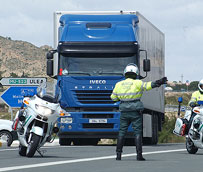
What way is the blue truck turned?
toward the camera

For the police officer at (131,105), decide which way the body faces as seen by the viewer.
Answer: away from the camera

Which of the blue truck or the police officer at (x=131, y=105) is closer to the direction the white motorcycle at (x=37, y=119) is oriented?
the police officer

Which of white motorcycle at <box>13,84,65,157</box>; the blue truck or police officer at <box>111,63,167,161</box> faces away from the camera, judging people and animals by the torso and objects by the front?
the police officer

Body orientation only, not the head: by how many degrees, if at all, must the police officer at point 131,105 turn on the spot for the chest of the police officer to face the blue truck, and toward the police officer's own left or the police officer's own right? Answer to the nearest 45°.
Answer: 0° — they already face it

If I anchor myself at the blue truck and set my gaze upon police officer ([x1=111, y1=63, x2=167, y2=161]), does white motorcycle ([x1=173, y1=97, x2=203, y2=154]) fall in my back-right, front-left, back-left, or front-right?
front-left

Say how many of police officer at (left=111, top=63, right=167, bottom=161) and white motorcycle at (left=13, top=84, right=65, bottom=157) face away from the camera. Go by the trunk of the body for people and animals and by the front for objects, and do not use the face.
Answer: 1

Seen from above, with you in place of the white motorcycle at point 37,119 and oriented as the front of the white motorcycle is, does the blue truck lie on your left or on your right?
on your left

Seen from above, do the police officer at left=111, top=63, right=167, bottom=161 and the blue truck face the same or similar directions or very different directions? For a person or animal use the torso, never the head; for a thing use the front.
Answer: very different directions

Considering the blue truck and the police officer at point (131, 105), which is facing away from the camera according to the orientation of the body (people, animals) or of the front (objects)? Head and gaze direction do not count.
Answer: the police officer

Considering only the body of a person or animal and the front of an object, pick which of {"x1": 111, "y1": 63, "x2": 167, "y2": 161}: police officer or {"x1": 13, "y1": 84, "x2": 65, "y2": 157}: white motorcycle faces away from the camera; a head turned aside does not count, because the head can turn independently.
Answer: the police officer
